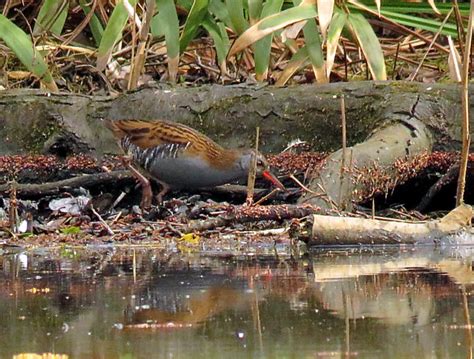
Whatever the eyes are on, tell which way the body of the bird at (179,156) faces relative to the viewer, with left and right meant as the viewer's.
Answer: facing to the right of the viewer

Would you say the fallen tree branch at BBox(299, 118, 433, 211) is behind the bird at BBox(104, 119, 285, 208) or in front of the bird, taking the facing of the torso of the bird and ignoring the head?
in front

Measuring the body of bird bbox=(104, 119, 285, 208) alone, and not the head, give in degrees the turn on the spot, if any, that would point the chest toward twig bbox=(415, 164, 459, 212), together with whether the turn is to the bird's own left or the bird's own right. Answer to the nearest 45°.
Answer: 0° — it already faces it

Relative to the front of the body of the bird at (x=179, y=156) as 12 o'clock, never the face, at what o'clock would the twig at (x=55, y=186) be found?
The twig is roughly at 6 o'clock from the bird.
